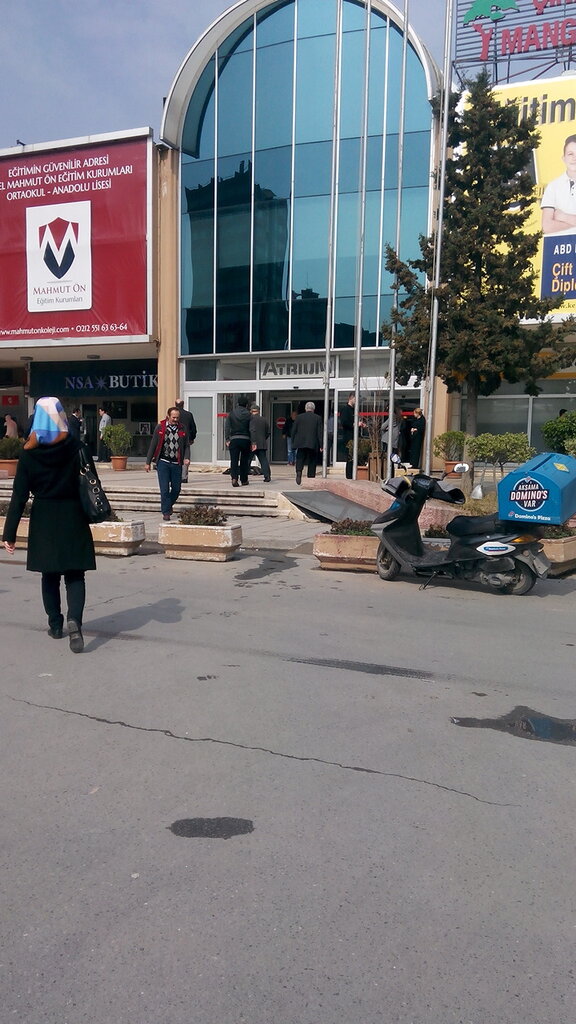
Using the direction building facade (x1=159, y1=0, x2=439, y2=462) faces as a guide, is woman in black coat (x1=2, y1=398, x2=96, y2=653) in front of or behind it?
in front

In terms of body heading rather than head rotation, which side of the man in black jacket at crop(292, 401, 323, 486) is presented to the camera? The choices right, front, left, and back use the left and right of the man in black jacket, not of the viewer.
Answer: back

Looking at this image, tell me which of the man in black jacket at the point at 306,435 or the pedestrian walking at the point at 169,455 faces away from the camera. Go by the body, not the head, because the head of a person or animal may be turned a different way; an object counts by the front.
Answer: the man in black jacket

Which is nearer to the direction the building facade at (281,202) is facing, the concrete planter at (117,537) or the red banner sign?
the concrete planter

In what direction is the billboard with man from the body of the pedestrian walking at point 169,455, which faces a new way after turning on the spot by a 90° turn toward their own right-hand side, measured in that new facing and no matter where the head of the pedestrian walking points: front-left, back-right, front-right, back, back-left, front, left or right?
back-right

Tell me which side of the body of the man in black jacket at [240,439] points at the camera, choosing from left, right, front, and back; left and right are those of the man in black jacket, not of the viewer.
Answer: back

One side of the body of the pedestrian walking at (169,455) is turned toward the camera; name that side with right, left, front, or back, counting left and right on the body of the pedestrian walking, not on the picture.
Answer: front

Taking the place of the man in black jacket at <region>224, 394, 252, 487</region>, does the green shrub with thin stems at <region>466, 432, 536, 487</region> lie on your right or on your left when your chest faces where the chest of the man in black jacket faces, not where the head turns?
on your right

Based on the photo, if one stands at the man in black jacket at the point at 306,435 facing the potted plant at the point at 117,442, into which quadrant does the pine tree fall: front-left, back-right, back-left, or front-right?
back-right

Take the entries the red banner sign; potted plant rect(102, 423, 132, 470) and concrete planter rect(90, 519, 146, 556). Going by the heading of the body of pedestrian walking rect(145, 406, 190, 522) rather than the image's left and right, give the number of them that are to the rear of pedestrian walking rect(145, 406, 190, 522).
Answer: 2

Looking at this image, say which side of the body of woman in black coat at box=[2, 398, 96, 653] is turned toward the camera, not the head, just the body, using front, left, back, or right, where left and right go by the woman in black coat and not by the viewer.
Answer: back

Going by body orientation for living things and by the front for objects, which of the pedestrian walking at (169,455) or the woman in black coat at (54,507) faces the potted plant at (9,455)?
the woman in black coat

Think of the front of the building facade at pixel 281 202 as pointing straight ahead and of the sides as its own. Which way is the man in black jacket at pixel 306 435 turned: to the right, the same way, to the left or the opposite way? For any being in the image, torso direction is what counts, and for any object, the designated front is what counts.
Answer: the opposite way

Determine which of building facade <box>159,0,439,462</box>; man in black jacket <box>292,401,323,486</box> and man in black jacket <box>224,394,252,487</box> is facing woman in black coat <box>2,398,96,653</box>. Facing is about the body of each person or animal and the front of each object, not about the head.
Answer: the building facade

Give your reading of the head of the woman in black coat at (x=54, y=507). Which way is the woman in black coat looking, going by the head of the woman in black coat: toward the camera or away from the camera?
away from the camera

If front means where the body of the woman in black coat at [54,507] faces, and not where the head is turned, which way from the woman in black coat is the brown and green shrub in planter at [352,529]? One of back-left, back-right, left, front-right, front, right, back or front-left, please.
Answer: front-right
